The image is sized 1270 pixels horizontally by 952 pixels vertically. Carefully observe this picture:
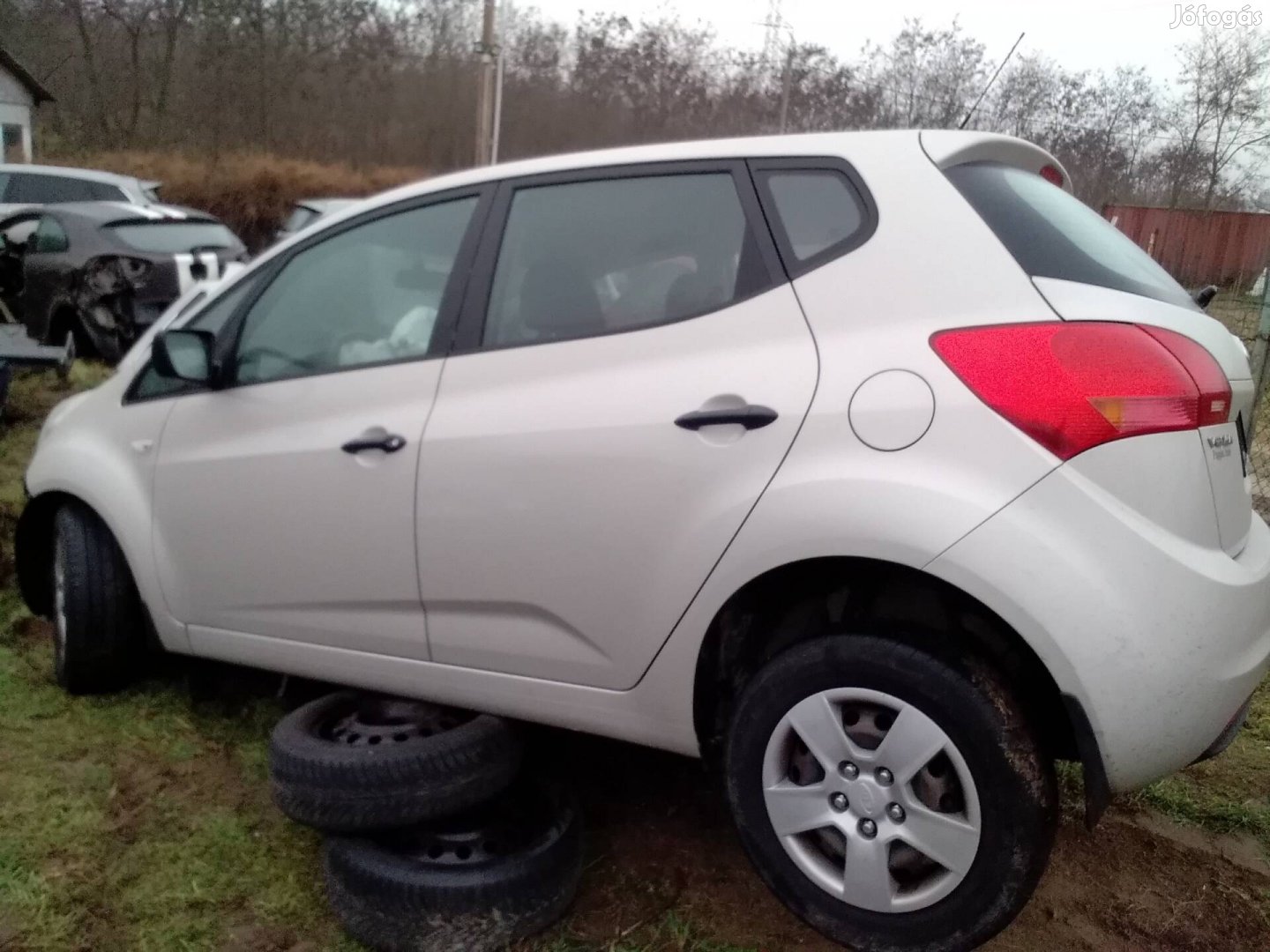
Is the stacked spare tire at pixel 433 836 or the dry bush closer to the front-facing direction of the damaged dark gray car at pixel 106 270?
the dry bush

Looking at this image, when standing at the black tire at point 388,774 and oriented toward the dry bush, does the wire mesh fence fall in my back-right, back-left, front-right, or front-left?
front-right

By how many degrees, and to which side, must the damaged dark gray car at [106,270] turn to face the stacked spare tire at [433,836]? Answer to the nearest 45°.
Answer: approximately 135° to its left

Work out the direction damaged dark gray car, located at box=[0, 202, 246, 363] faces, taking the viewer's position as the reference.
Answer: facing away from the viewer and to the left of the viewer

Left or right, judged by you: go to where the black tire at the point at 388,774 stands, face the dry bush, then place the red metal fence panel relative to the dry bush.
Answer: right

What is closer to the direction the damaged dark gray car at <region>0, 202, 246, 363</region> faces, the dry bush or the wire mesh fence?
the dry bush

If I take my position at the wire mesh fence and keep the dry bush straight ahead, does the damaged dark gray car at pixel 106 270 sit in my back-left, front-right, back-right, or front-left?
front-left

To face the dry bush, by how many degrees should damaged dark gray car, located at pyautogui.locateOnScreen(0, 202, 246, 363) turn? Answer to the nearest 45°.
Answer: approximately 45° to its right

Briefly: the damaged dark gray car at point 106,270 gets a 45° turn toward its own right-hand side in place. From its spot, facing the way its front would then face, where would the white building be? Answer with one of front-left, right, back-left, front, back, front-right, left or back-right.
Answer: front

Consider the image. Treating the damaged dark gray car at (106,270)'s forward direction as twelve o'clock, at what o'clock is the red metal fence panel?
The red metal fence panel is roughly at 4 o'clock from the damaged dark gray car.

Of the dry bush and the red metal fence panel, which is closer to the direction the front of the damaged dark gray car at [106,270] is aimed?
the dry bush

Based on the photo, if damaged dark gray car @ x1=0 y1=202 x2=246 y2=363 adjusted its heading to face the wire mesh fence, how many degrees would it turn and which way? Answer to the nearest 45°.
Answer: approximately 180°
